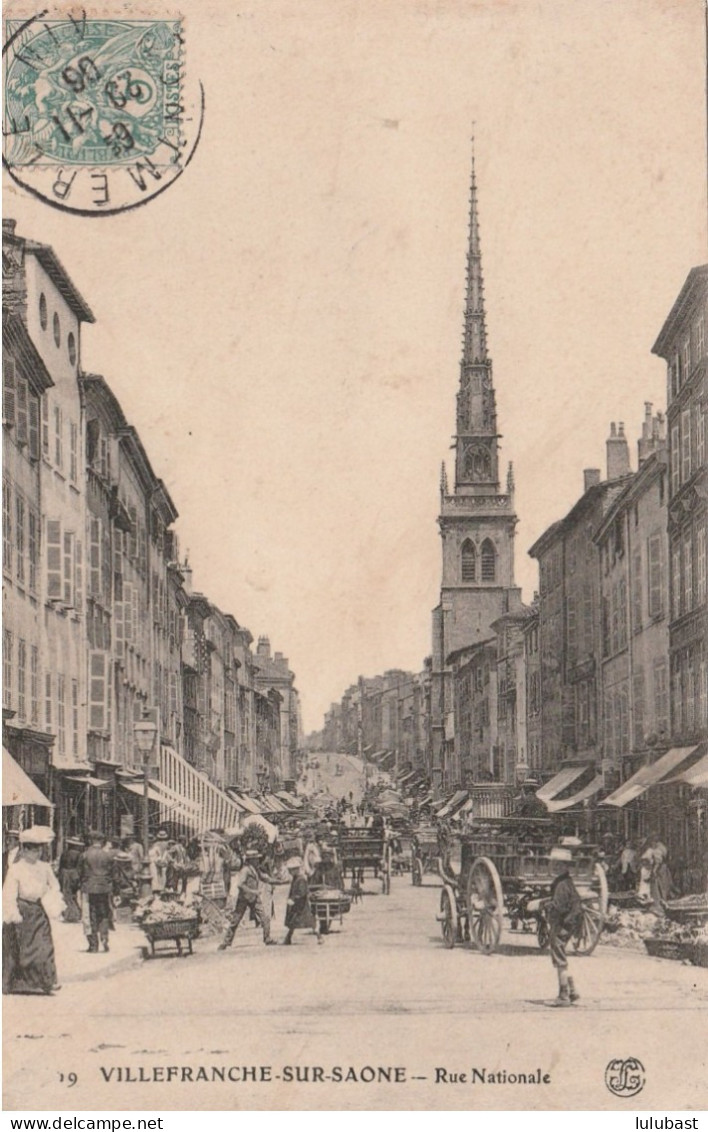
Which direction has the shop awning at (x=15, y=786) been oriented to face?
to the viewer's right

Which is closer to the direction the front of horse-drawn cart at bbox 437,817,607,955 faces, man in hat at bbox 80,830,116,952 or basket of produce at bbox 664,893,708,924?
the man in hat

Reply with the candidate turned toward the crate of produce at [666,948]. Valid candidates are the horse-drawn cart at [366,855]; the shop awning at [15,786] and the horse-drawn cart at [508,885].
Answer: the shop awning

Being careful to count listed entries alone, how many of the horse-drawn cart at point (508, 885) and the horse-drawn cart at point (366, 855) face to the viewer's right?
0

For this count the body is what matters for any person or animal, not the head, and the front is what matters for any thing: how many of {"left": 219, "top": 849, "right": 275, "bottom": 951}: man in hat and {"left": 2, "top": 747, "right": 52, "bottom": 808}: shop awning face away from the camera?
0

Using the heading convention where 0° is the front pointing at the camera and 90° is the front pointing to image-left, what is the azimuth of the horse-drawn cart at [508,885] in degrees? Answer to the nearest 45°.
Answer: approximately 135°

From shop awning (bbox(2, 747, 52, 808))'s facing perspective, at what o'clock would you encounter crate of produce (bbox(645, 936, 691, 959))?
The crate of produce is roughly at 12 o'clock from the shop awning.

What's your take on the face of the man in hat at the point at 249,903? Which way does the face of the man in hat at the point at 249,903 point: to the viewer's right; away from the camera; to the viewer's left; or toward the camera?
toward the camera
